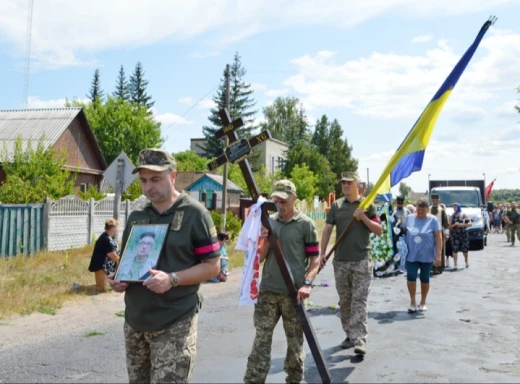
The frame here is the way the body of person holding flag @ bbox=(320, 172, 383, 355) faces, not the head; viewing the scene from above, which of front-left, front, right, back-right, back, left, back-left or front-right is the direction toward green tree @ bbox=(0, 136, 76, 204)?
back-right

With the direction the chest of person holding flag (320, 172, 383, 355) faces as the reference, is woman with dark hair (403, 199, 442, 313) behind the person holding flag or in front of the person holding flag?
behind

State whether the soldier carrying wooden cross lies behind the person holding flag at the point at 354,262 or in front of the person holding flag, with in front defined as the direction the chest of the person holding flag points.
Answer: in front

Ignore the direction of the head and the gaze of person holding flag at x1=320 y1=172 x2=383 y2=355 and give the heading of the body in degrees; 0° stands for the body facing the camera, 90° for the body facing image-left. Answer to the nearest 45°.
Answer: approximately 0°

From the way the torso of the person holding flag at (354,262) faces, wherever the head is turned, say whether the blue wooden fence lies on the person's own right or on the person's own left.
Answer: on the person's own right

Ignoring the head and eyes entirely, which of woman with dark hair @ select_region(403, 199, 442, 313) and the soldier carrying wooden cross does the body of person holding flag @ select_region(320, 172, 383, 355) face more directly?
the soldier carrying wooden cross

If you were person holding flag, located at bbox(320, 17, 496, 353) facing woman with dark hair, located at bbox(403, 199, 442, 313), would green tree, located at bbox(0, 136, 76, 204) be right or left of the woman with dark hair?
left
